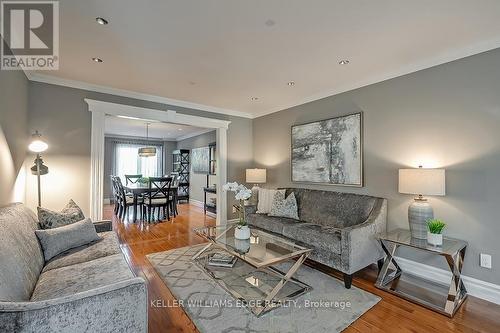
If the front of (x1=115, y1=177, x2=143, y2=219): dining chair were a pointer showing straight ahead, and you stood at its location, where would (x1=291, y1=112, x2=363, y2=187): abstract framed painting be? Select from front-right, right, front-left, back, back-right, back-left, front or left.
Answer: front-right

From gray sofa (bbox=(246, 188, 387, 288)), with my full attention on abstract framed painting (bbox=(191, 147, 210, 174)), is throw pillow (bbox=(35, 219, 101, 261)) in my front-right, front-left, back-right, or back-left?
front-left

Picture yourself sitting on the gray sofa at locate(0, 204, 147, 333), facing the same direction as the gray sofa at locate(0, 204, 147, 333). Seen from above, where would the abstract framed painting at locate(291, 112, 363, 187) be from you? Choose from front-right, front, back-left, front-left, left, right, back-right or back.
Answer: front

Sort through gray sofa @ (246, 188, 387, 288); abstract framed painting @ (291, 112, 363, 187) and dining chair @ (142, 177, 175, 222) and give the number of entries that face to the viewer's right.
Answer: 0

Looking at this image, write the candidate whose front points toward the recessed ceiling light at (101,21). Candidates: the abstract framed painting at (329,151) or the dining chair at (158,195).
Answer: the abstract framed painting

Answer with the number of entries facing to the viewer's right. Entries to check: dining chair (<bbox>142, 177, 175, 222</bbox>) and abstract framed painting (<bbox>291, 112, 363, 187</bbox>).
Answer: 0

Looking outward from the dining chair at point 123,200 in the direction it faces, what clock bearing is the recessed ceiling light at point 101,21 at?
The recessed ceiling light is roughly at 3 o'clock from the dining chair.

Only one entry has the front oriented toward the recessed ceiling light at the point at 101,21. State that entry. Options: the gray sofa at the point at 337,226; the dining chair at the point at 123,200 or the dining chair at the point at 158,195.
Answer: the gray sofa

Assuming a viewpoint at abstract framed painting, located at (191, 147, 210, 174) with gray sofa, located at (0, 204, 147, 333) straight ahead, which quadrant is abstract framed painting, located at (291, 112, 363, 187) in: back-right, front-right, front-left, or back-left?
front-left

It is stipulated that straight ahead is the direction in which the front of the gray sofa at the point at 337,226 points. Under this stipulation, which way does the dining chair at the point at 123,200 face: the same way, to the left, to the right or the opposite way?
the opposite way

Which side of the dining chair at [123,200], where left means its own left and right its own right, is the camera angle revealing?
right

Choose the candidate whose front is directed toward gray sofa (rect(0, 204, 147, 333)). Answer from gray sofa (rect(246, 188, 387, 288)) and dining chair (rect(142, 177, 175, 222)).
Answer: gray sofa (rect(246, 188, 387, 288))

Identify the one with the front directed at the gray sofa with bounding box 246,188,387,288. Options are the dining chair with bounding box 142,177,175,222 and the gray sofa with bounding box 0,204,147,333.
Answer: the gray sofa with bounding box 0,204,147,333

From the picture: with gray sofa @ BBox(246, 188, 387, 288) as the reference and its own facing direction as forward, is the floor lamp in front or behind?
in front

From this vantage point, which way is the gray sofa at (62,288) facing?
to the viewer's right

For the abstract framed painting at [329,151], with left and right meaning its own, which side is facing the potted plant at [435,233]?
left

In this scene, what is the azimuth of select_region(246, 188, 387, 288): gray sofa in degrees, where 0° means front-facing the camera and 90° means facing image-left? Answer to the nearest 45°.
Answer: approximately 45°
